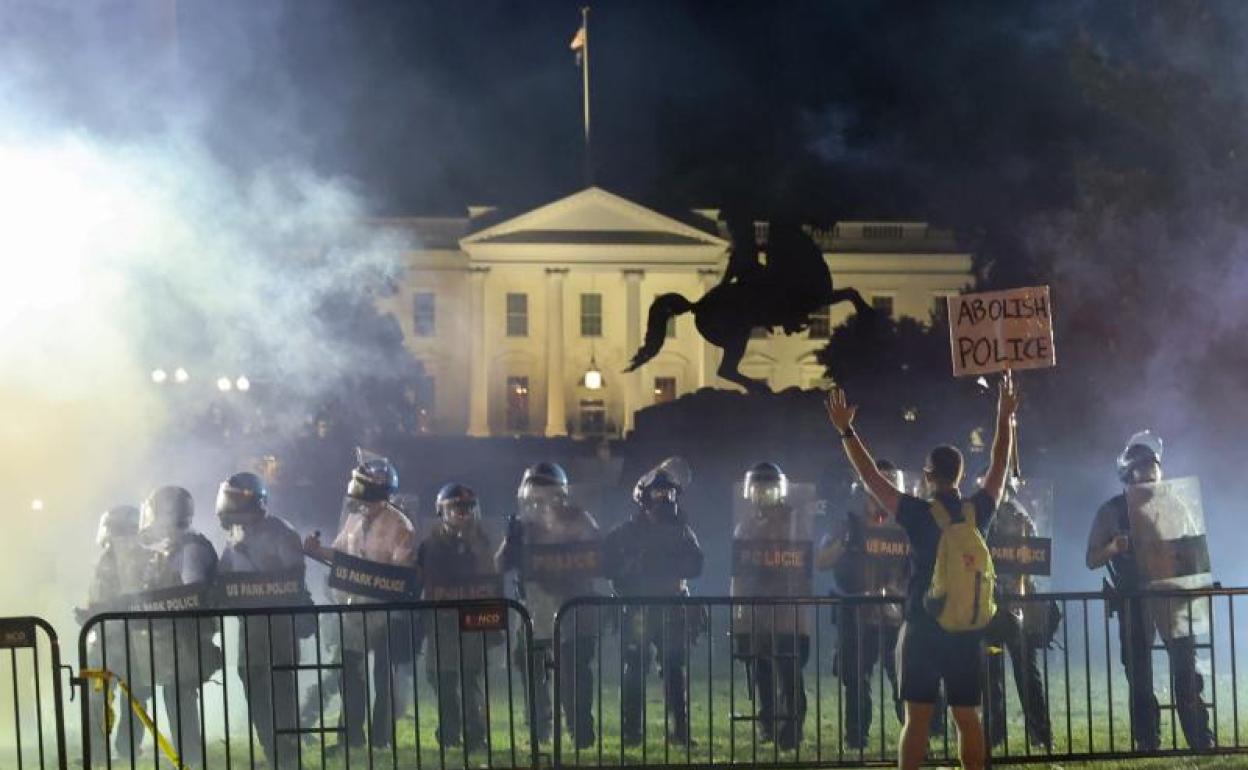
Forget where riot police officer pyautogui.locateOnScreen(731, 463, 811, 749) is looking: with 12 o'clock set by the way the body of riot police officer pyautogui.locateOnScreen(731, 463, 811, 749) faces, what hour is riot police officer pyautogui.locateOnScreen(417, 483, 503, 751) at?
riot police officer pyautogui.locateOnScreen(417, 483, 503, 751) is roughly at 3 o'clock from riot police officer pyautogui.locateOnScreen(731, 463, 811, 749).

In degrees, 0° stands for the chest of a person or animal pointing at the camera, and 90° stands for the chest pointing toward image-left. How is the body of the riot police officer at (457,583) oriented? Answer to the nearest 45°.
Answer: approximately 0°

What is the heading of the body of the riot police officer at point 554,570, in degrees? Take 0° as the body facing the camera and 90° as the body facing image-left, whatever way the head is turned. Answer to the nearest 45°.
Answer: approximately 0°

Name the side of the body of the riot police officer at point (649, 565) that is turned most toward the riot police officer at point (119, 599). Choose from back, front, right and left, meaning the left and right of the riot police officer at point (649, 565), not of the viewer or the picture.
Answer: right
